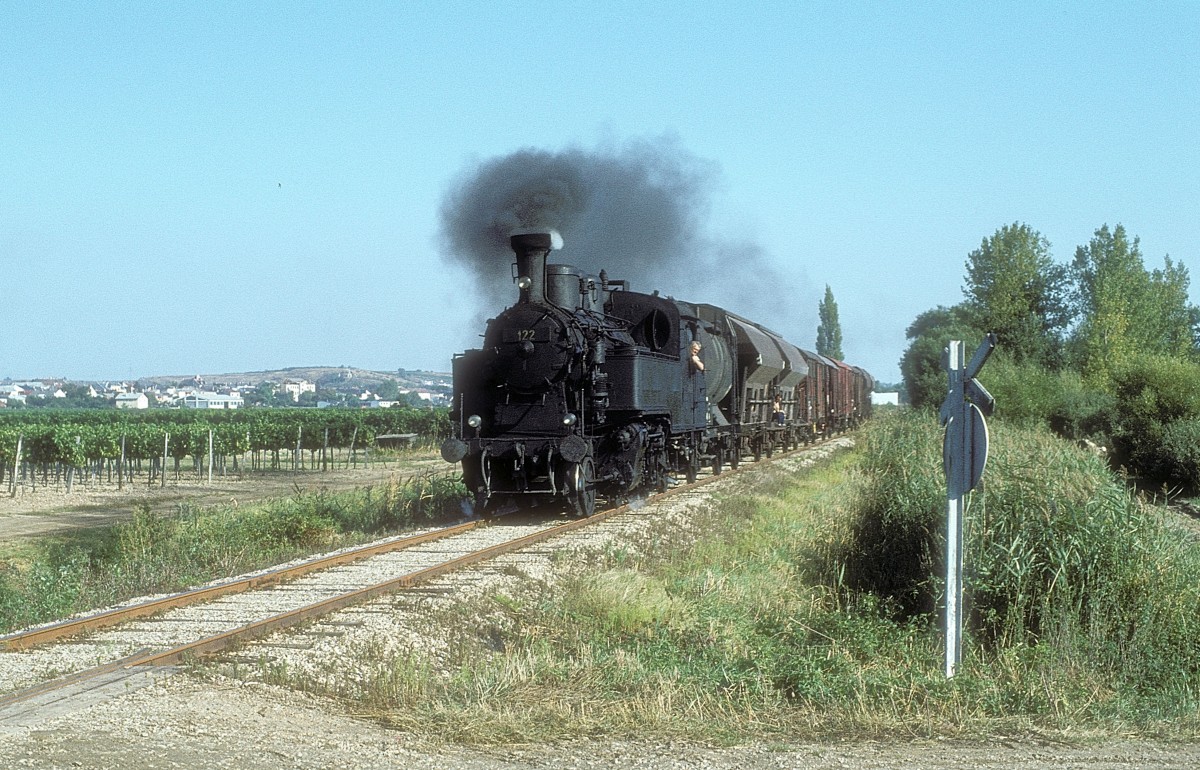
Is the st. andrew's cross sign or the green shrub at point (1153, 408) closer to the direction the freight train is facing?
the st. andrew's cross sign

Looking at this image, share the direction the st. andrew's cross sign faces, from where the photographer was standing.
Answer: facing away from the viewer and to the right of the viewer

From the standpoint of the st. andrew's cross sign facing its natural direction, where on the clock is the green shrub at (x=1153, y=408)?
The green shrub is roughly at 11 o'clock from the st. andrew's cross sign.

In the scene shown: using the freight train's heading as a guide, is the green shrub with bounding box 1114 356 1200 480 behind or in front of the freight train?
behind

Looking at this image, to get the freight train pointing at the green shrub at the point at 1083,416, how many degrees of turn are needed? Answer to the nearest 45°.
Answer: approximately 180°

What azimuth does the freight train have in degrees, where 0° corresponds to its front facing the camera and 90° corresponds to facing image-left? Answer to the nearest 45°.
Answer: approximately 45°

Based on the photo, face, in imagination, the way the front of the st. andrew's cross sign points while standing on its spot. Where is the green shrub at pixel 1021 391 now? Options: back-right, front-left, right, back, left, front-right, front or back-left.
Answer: front-left
